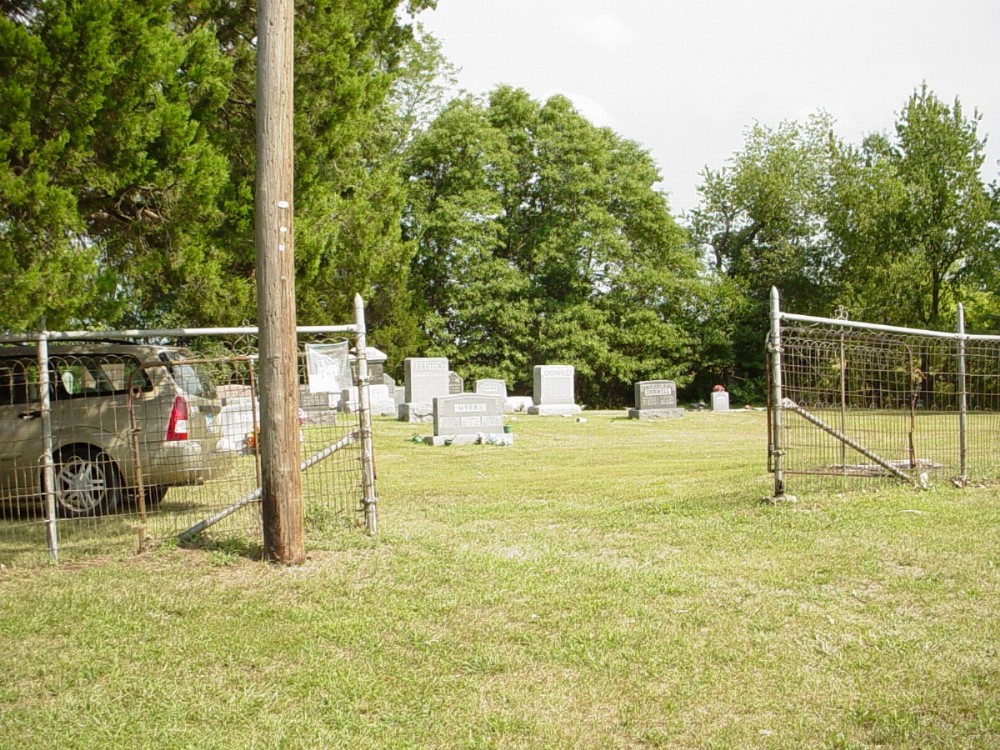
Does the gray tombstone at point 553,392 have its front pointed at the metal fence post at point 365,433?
yes

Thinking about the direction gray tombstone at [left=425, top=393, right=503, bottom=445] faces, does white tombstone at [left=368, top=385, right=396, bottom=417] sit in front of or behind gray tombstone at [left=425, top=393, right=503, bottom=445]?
behind

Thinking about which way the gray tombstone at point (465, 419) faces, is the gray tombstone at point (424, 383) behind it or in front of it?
behind

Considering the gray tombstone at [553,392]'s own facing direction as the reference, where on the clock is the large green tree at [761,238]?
The large green tree is roughly at 7 o'clock from the gray tombstone.

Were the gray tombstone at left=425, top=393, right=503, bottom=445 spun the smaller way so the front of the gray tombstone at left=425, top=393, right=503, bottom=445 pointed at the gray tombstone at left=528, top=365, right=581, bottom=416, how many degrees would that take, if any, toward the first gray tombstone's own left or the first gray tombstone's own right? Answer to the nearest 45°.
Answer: approximately 180°

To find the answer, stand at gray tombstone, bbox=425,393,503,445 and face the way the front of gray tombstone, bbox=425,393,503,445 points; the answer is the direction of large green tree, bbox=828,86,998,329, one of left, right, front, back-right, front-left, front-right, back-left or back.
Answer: back-left

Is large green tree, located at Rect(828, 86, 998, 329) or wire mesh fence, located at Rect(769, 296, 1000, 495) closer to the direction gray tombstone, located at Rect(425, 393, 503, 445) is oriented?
the wire mesh fence

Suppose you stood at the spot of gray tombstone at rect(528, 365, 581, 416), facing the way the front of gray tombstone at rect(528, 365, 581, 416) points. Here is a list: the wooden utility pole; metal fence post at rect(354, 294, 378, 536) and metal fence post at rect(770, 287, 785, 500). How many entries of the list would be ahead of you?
3

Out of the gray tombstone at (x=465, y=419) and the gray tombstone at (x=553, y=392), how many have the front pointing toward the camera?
2

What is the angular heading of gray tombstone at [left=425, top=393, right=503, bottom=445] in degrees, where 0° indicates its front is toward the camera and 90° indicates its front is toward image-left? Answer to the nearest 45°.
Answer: approximately 0°

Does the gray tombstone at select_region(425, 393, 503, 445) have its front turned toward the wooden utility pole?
yes

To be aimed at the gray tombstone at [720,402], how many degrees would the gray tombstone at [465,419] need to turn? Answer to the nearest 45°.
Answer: approximately 135° to its left
